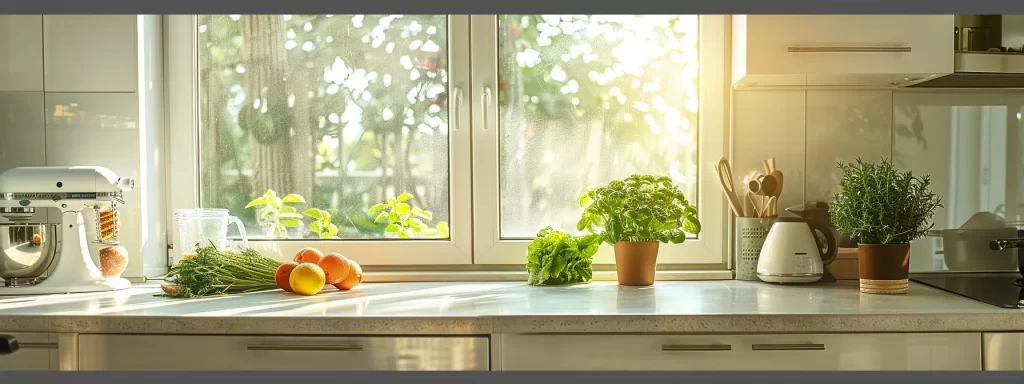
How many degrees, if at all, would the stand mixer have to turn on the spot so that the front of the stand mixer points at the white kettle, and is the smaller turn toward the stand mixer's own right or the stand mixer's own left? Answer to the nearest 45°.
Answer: approximately 135° to the stand mixer's own left

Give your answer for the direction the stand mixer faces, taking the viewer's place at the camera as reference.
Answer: facing to the left of the viewer

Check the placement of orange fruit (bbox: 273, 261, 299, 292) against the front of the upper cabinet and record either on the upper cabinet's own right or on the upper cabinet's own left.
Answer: on the upper cabinet's own right

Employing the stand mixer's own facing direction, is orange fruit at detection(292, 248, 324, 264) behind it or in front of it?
behind

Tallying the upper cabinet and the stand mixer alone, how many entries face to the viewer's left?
1

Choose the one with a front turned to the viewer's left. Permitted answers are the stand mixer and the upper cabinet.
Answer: the stand mixer

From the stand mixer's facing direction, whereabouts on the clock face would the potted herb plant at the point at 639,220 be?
The potted herb plant is roughly at 7 o'clock from the stand mixer.

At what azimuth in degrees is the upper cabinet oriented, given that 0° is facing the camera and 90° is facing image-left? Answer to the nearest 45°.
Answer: approximately 0°
